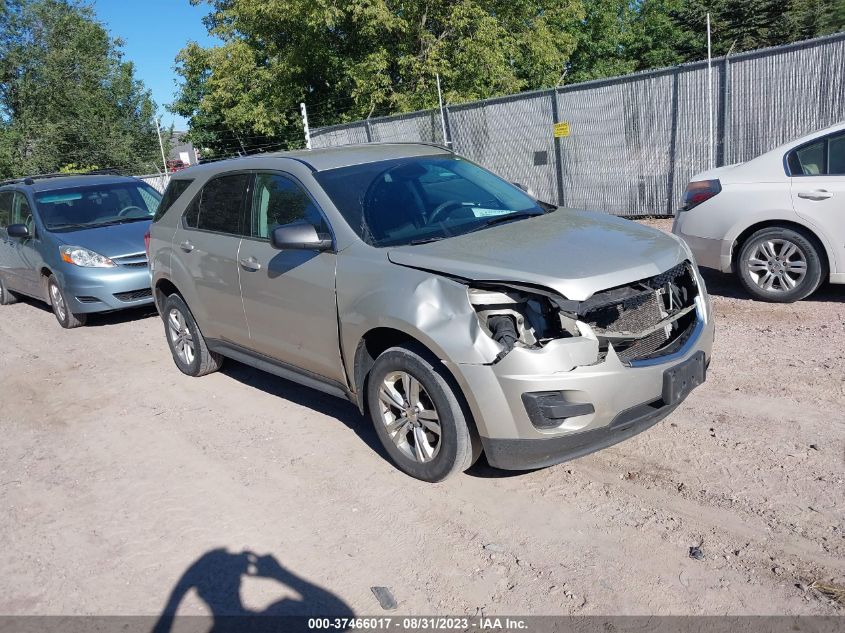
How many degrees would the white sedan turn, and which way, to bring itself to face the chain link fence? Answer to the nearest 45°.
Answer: approximately 90° to its left

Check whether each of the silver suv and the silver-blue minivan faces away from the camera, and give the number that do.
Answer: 0

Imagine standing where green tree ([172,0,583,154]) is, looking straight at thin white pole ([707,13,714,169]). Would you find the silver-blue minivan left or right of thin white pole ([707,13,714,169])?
right

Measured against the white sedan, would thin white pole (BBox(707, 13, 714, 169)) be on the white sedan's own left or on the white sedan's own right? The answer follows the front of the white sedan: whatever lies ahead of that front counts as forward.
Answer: on the white sedan's own left

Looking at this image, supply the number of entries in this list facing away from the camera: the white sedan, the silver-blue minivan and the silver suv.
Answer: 0

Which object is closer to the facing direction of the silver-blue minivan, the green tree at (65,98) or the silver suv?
the silver suv

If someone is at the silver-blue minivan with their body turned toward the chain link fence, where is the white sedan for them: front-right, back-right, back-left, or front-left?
front-right

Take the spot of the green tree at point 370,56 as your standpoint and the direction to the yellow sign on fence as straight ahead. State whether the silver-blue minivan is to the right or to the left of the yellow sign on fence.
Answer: right

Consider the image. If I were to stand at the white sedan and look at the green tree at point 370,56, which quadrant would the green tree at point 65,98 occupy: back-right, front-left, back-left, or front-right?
front-left

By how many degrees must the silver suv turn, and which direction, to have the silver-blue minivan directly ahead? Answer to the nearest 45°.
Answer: approximately 180°

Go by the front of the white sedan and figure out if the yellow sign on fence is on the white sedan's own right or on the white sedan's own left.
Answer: on the white sedan's own left

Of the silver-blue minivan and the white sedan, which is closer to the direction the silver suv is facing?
the white sedan

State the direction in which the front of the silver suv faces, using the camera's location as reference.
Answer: facing the viewer and to the right of the viewer

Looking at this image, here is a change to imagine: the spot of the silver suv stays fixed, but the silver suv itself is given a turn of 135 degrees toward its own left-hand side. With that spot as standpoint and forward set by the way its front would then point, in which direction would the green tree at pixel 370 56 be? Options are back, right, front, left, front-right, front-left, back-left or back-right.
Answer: front

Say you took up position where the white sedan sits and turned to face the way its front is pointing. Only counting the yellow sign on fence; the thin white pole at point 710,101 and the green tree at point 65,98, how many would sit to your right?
0

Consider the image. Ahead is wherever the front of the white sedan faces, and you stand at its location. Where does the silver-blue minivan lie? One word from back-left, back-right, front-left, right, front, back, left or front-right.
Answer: back

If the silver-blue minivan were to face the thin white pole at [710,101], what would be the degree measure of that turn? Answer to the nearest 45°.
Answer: approximately 45° to its left

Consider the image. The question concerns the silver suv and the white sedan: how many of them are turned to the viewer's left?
0

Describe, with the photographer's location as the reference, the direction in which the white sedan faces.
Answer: facing to the right of the viewer
